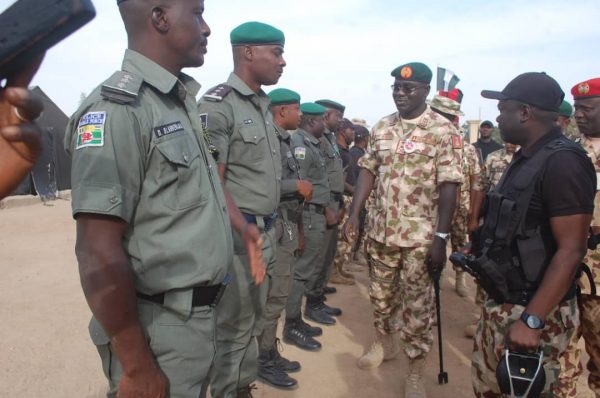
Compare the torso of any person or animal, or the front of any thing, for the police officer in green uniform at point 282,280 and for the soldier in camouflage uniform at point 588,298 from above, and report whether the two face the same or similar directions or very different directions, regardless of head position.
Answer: very different directions

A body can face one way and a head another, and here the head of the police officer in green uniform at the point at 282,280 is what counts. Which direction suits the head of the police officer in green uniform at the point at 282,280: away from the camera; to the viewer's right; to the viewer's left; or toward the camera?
to the viewer's right

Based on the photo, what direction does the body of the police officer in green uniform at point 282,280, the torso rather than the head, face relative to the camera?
to the viewer's right

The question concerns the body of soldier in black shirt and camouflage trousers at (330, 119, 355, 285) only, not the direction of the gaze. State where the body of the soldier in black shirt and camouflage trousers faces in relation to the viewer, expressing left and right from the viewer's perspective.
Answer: facing to the right of the viewer

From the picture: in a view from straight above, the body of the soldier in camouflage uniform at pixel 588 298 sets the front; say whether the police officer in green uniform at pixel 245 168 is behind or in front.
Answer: in front

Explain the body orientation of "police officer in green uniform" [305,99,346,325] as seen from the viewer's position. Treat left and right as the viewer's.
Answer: facing to the right of the viewer

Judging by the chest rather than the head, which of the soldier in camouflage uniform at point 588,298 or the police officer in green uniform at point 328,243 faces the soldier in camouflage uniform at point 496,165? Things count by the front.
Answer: the police officer in green uniform

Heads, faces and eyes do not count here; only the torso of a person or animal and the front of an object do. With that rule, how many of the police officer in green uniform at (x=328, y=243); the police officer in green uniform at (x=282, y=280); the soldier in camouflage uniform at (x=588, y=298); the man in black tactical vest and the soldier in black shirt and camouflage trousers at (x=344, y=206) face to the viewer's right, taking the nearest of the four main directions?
3

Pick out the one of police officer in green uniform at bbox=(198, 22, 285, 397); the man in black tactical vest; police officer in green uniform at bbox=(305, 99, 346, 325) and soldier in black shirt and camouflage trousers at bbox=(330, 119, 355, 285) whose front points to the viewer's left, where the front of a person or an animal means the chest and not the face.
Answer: the man in black tactical vest

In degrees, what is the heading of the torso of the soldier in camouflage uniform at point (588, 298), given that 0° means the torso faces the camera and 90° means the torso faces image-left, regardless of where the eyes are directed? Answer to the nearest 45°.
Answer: approximately 45°

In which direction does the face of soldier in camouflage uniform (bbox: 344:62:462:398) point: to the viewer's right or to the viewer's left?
to the viewer's left

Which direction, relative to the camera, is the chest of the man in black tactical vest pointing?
to the viewer's left
